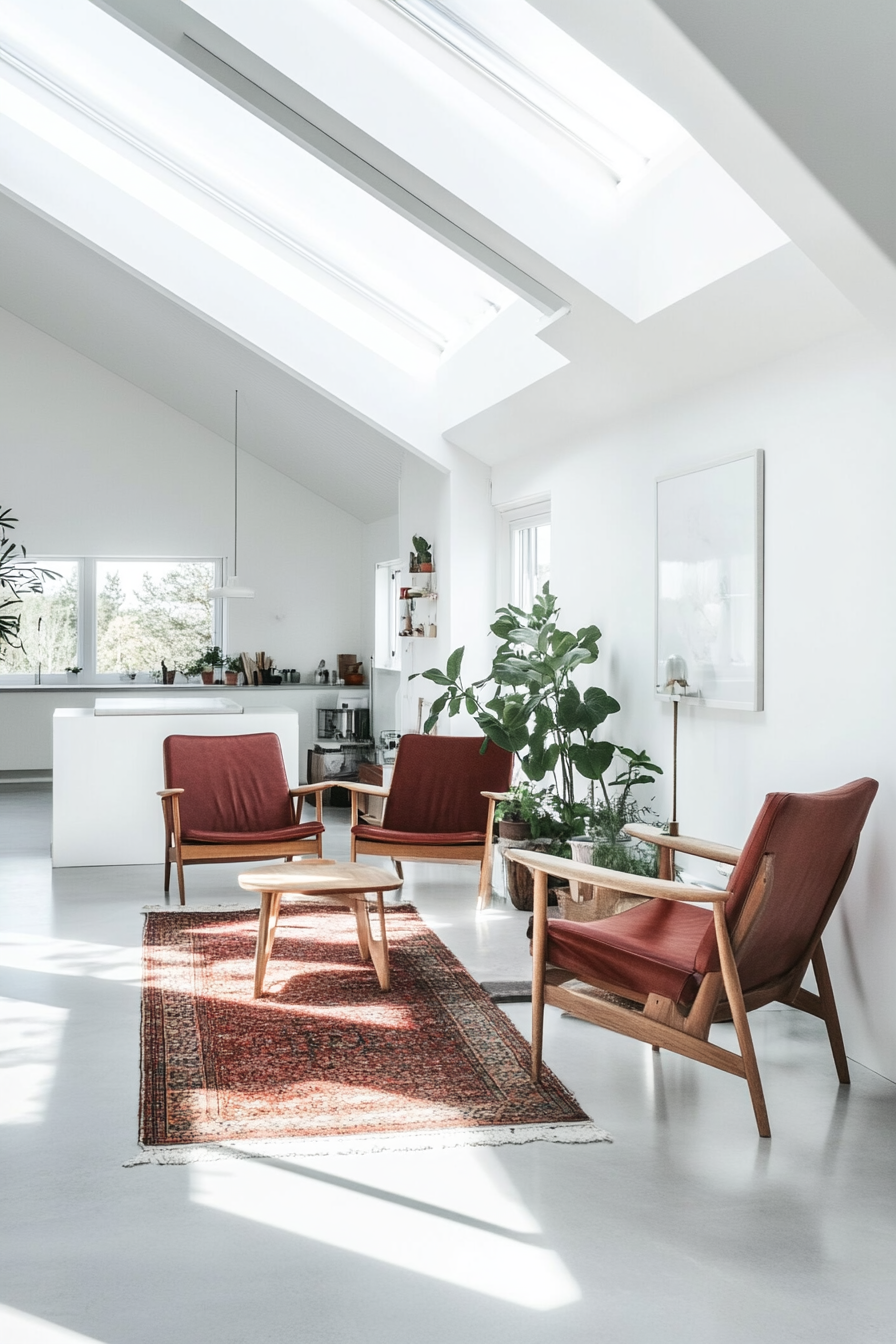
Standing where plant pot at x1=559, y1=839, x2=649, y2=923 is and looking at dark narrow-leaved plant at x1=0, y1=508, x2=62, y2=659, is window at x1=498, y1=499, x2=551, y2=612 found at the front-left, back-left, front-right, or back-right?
front-right

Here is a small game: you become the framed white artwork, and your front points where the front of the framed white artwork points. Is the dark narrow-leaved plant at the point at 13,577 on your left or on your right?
on your right

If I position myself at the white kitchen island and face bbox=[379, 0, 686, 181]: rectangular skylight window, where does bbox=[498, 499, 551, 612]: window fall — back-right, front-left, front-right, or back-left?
front-left

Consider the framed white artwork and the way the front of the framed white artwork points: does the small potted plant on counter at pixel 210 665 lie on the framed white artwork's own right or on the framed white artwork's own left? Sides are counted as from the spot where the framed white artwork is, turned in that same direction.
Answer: on the framed white artwork's own right

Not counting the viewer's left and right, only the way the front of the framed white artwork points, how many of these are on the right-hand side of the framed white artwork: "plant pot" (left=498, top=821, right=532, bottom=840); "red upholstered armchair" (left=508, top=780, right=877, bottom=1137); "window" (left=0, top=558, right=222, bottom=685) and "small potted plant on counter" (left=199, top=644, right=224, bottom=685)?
3

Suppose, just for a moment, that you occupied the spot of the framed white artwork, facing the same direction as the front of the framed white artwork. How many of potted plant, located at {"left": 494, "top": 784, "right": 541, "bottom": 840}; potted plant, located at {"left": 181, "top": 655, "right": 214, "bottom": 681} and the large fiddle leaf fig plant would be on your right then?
3

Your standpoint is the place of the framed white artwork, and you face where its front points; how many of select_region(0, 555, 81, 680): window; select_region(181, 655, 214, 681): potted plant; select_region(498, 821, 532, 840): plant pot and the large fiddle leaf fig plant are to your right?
4

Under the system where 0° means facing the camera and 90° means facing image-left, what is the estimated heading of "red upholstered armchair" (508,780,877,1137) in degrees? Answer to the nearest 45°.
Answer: approximately 135°

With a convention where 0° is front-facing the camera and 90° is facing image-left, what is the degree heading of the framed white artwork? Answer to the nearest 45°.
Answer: approximately 45°

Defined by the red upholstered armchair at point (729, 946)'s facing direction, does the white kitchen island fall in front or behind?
in front

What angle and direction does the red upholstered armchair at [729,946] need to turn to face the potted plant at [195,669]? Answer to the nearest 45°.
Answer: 0° — it already faces it

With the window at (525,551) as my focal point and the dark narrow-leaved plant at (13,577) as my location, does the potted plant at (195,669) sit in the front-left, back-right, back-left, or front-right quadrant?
front-left
